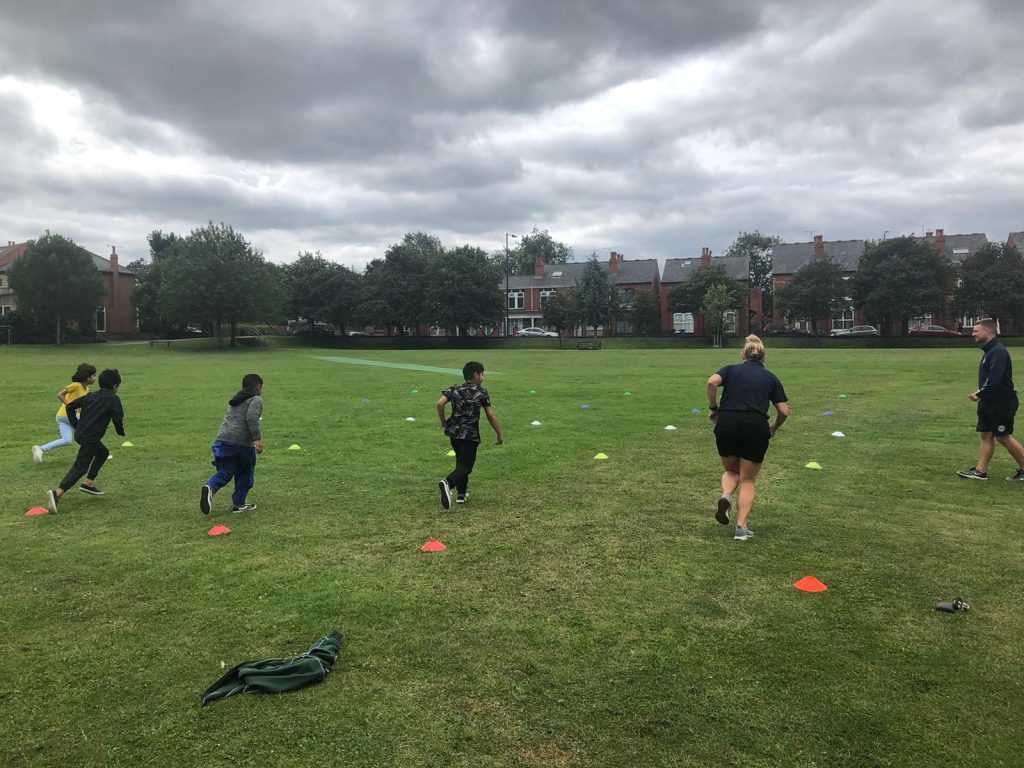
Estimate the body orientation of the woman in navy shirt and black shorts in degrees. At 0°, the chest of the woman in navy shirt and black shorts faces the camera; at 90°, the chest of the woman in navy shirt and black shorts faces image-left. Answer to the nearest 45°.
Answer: approximately 180°

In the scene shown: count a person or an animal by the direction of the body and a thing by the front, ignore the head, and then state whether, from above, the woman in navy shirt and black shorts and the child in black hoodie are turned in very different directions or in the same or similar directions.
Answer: same or similar directions

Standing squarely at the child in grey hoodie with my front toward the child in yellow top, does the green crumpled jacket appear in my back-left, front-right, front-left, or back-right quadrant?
back-left

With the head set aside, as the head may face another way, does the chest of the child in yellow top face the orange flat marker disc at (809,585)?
no

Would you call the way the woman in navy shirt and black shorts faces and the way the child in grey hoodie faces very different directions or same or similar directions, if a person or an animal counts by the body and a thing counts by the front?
same or similar directions

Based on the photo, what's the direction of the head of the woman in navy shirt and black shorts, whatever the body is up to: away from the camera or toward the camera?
away from the camera
